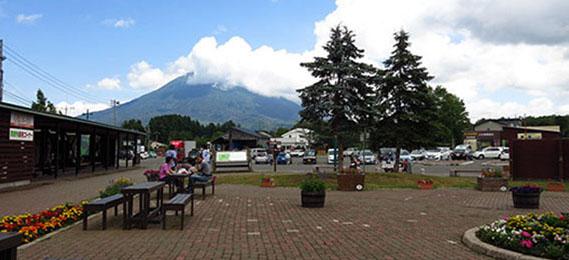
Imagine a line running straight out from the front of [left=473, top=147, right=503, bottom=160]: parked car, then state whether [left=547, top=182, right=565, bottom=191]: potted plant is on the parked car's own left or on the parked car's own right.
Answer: on the parked car's own left

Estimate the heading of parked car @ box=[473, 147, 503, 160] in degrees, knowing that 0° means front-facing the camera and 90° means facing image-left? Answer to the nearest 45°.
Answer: approximately 45°

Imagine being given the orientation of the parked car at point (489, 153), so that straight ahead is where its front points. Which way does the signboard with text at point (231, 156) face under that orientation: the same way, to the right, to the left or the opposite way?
to the left

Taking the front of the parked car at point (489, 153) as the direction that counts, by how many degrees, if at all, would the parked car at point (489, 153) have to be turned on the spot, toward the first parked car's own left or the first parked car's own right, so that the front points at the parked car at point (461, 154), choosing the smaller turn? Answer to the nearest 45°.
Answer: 0° — it already faces it

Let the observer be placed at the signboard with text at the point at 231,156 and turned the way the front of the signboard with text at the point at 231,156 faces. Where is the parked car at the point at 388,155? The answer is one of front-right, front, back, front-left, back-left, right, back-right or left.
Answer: back-left

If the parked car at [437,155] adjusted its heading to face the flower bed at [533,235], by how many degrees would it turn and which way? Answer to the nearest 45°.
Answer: approximately 45° to its left

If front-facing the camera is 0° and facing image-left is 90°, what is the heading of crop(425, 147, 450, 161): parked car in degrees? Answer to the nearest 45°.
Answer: approximately 45°

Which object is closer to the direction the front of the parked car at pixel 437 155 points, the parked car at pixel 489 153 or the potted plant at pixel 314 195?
the potted plant

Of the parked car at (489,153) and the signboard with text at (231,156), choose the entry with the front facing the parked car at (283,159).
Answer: the parked car at (489,153)
